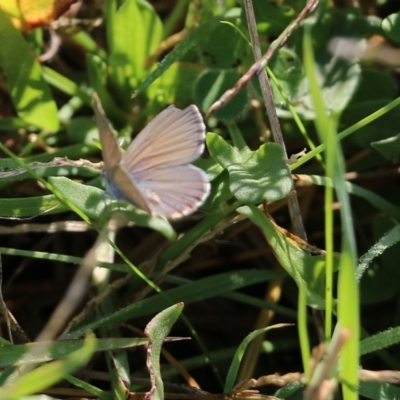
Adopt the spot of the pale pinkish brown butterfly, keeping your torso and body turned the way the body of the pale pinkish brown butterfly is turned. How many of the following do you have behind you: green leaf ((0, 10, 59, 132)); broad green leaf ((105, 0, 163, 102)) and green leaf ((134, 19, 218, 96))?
0

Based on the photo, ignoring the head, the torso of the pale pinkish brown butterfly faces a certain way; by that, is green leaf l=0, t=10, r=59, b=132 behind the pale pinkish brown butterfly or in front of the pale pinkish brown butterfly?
in front

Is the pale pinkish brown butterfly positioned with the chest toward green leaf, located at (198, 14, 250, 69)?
no

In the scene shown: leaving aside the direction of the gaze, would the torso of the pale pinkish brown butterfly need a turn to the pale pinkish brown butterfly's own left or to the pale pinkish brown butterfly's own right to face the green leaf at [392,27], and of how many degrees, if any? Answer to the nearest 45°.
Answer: approximately 90° to the pale pinkish brown butterfly's own right

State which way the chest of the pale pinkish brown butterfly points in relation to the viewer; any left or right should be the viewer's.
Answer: facing away from the viewer and to the left of the viewer

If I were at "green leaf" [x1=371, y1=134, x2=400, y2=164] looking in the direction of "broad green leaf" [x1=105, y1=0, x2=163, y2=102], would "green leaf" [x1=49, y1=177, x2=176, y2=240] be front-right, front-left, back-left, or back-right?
front-left

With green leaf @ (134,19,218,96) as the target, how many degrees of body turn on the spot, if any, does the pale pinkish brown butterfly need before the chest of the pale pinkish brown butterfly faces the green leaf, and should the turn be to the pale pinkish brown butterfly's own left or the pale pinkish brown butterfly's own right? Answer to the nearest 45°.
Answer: approximately 45° to the pale pinkish brown butterfly's own right

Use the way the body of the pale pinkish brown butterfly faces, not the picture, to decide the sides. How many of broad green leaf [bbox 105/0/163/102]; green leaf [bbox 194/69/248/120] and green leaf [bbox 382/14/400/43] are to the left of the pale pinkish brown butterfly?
0
